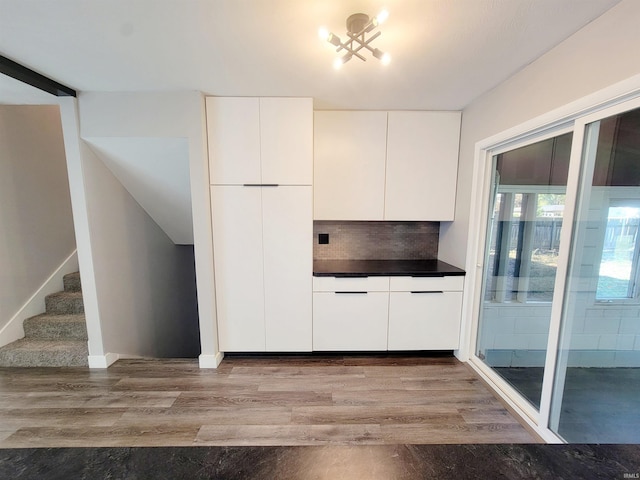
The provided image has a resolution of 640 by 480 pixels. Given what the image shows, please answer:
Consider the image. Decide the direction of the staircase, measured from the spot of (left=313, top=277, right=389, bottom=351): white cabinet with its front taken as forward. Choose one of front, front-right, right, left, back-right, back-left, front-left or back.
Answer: right

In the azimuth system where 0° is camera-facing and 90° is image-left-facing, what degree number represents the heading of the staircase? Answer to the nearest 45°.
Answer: approximately 0°

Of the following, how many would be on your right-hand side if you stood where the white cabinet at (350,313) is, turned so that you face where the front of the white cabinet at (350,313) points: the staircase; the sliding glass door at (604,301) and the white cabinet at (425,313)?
1

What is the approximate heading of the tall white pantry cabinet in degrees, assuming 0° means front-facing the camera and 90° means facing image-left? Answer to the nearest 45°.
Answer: approximately 0°

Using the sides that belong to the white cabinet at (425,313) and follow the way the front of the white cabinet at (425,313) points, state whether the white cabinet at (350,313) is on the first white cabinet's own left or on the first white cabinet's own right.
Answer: on the first white cabinet's own right

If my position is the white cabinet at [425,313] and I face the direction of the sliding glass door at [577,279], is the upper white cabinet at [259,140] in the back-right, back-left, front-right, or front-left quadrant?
back-right

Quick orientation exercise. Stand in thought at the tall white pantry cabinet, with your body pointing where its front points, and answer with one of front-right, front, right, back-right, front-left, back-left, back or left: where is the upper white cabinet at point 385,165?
left

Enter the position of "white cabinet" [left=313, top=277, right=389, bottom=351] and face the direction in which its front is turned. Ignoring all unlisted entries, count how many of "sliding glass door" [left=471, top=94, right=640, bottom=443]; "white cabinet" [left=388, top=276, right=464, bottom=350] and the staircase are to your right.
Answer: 1

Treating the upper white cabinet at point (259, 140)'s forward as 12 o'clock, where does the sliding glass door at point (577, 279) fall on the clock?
The sliding glass door is roughly at 10 o'clock from the upper white cabinet.
